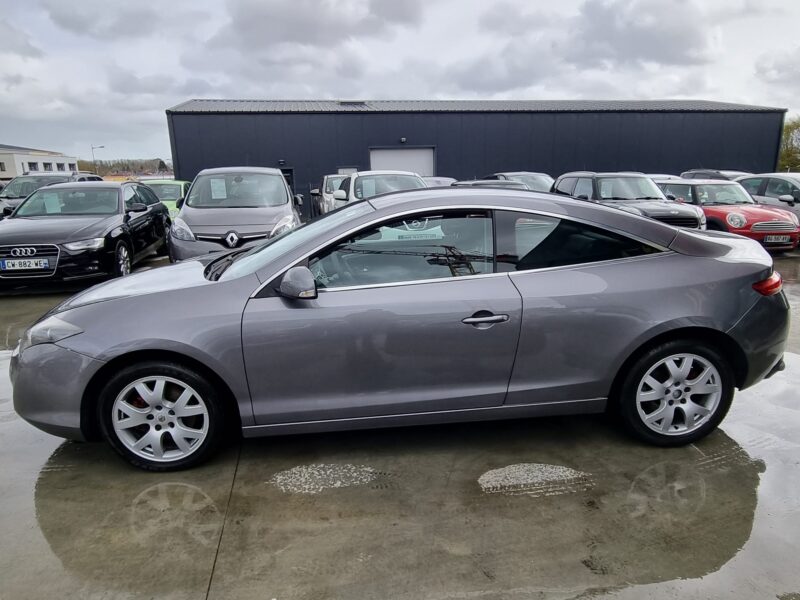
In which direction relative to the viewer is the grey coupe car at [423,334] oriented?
to the viewer's left

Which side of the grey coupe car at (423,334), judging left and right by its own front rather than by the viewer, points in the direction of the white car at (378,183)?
right

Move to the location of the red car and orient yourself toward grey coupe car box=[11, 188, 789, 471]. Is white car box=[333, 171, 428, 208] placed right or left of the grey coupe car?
right

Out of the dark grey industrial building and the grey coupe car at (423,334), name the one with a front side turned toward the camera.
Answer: the dark grey industrial building

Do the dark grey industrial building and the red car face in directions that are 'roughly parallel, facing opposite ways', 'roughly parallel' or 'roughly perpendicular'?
roughly parallel

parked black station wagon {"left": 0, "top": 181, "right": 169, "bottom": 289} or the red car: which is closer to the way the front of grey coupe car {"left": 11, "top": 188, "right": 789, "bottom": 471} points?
the parked black station wagon

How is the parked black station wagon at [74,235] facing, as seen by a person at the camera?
facing the viewer and to the left of the viewer

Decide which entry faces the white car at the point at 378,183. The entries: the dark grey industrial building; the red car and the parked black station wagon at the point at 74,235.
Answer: the dark grey industrial building

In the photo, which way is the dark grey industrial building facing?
toward the camera

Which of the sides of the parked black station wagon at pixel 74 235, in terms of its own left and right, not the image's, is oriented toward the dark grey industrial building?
back

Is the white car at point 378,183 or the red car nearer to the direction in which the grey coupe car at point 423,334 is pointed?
the white car

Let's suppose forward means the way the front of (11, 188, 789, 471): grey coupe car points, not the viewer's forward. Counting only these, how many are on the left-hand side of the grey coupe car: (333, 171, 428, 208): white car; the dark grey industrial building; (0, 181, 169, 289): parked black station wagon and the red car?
0

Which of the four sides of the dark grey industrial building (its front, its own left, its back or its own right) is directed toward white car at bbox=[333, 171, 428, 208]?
front

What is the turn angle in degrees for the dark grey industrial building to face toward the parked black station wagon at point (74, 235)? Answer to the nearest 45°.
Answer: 0° — it already faces it

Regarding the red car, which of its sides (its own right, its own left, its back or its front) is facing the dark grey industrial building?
back

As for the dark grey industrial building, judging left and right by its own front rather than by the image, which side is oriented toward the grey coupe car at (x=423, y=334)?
front

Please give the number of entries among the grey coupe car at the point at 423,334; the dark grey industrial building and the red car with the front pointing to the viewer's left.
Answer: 1

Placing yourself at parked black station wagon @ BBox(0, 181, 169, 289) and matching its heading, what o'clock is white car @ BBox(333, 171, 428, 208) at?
The white car is roughly at 7 o'clock from the parked black station wagon.

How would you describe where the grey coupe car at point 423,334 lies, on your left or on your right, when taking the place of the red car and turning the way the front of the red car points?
on your right

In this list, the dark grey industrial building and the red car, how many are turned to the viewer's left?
0

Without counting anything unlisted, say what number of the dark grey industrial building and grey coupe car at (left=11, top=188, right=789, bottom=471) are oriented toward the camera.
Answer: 1
